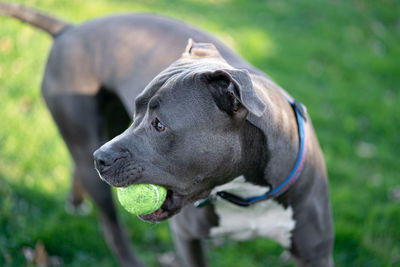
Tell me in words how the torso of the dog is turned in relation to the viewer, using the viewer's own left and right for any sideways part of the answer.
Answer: facing the viewer and to the right of the viewer
